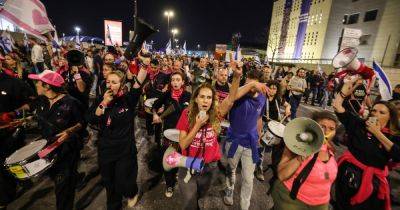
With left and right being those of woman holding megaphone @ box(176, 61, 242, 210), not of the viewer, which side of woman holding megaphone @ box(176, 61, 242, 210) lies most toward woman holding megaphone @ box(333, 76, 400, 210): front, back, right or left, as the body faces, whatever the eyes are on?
left

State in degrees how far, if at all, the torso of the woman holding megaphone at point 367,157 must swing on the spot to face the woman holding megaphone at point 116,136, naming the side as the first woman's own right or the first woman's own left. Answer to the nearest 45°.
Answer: approximately 90° to the first woman's own right

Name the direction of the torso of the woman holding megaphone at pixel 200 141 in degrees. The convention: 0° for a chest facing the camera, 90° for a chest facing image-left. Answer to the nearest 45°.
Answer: approximately 0°

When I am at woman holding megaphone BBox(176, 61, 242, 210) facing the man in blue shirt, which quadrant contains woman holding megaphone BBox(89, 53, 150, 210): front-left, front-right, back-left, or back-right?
back-left

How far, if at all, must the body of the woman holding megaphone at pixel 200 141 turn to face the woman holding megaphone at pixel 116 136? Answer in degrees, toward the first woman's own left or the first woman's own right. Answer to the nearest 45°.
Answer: approximately 90° to the first woman's own right

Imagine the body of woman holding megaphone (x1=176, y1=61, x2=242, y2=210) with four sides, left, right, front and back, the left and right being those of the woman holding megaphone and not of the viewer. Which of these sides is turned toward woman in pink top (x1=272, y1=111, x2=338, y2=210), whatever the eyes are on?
left
